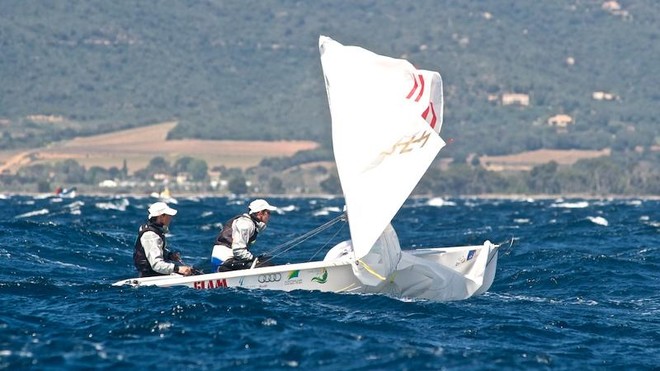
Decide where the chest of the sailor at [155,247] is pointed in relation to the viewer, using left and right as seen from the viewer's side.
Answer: facing to the right of the viewer

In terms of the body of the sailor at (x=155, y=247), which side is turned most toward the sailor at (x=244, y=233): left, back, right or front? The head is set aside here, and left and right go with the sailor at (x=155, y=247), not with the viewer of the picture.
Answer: front

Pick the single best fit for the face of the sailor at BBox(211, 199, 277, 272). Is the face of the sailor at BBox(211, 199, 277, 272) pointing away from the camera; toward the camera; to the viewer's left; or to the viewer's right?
to the viewer's right

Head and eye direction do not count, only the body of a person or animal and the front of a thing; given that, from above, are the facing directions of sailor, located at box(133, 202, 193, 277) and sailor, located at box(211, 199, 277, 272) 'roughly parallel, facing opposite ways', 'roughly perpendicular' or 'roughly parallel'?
roughly parallel

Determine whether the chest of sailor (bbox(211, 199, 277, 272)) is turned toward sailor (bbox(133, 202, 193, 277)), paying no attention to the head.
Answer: no
